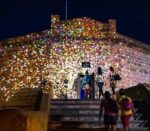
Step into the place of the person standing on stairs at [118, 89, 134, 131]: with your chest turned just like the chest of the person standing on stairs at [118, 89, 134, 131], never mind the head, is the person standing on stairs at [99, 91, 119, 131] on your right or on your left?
on your left

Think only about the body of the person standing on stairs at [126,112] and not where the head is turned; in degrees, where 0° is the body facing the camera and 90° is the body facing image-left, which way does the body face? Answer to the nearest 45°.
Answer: approximately 135°

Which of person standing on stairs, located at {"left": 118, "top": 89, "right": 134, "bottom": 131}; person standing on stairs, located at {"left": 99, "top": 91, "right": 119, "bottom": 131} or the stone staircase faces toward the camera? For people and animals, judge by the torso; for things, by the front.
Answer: the stone staircase

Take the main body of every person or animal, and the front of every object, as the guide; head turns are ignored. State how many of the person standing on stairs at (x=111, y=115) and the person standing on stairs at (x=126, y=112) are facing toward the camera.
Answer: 0

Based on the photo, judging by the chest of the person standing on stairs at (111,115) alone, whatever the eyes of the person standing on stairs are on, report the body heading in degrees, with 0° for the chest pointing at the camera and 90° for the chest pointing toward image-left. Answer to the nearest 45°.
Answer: approximately 180°

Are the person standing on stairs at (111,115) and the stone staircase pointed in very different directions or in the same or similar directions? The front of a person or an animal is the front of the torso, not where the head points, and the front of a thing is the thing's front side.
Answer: very different directions

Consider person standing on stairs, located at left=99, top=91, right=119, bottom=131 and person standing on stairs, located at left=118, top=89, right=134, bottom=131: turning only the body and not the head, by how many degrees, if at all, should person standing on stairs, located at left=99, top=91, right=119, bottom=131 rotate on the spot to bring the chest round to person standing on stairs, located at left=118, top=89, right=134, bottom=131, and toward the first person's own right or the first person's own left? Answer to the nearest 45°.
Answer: approximately 45° to the first person's own right

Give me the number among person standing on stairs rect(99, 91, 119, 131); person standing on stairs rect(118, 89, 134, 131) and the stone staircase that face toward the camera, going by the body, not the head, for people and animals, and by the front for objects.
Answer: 1

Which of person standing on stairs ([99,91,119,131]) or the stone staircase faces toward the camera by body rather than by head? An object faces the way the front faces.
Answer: the stone staircase

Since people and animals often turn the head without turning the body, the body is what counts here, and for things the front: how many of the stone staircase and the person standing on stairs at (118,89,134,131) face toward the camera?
1

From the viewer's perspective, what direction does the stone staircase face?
toward the camera
